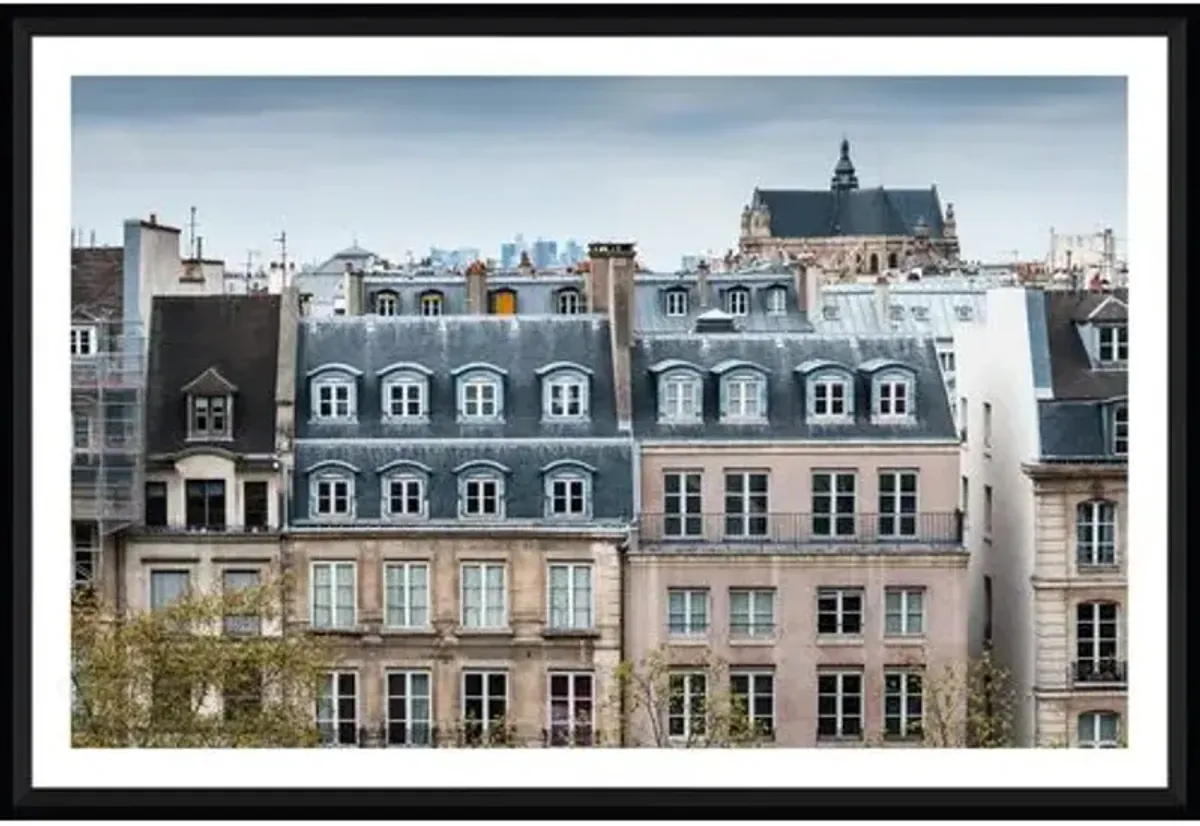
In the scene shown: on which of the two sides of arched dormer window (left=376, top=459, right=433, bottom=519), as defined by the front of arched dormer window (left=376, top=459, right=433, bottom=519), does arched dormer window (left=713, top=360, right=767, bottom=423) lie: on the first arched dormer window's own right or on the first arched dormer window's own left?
on the first arched dormer window's own left

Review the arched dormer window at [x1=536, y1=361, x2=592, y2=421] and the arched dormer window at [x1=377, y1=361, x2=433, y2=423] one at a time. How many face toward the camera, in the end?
2

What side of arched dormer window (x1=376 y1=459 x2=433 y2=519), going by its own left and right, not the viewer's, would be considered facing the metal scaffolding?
right

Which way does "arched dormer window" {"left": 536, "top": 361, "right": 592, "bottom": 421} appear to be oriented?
toward the camera

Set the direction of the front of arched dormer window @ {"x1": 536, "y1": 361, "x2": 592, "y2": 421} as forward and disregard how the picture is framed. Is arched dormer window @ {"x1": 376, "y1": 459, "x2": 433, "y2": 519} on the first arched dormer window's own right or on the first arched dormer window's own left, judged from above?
on the first arched dormer window's own right

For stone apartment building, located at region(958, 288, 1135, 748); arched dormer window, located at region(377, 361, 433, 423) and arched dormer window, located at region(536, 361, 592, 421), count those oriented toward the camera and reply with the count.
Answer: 3

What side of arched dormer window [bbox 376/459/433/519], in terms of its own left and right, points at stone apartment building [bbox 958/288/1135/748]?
left

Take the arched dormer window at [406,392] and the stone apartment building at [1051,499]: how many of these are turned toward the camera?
2

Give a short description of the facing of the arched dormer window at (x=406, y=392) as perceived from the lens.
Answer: facing the viewer

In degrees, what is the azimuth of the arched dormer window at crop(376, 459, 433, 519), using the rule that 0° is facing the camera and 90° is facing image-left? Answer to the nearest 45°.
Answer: approximately 0°

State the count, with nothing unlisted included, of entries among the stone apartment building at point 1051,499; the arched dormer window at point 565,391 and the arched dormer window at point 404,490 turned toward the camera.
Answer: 3
